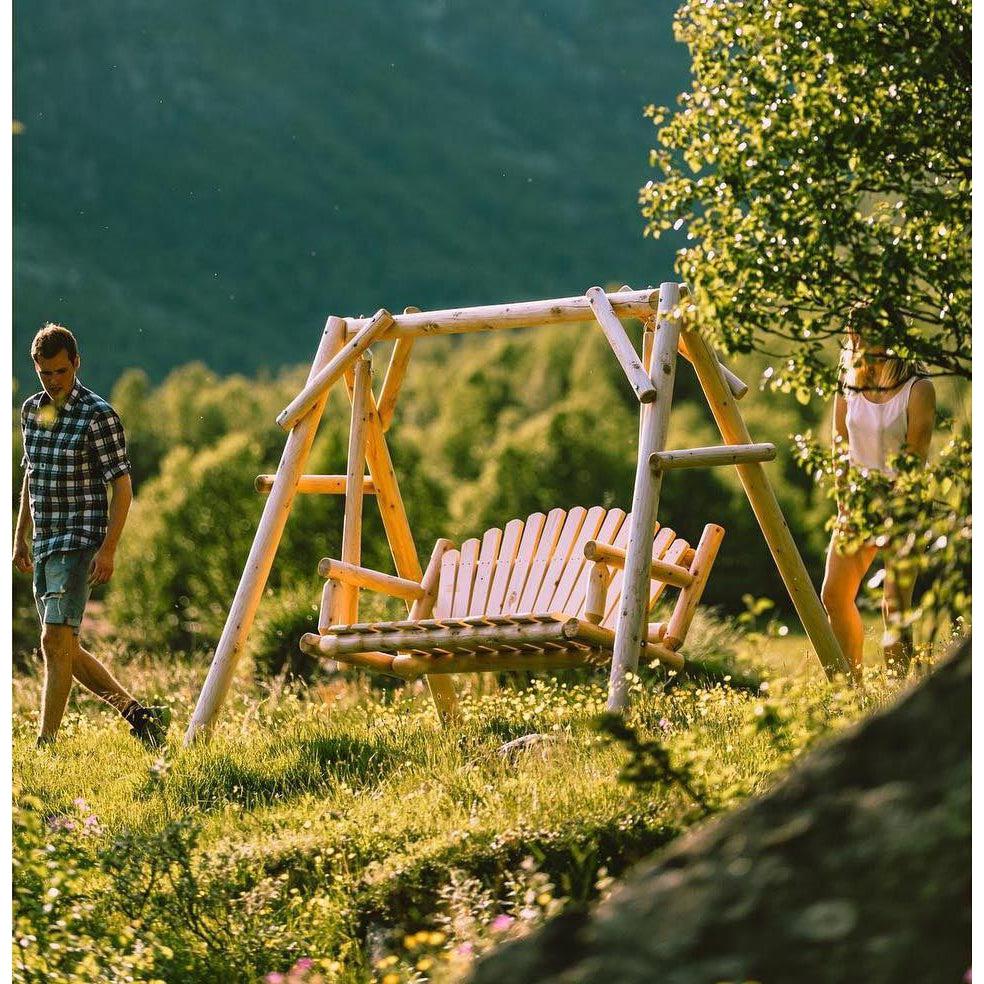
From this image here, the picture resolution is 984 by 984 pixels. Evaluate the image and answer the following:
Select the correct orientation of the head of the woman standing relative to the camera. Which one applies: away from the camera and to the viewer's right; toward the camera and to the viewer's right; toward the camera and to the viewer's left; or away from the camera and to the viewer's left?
toward the camera and to the viewer's left

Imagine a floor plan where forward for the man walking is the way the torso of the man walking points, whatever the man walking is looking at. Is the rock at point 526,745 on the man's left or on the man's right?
on the man's left

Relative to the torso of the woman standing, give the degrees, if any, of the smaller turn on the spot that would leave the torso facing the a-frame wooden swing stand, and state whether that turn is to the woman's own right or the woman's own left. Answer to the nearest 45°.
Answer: approximately 45° to the woman's own right

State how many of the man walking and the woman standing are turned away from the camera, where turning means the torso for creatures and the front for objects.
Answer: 0

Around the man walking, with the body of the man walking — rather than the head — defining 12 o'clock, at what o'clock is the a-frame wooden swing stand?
The a-frame wooden swing stand is roughly at 8 o'clock from the man walking.

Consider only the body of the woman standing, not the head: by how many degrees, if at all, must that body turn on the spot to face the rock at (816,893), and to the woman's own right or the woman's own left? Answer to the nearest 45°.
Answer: approximately 45° to the woman's own left

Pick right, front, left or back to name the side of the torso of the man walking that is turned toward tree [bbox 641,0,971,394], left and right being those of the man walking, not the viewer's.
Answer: left

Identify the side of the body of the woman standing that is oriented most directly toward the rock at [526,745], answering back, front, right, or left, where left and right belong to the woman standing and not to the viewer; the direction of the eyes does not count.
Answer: front
